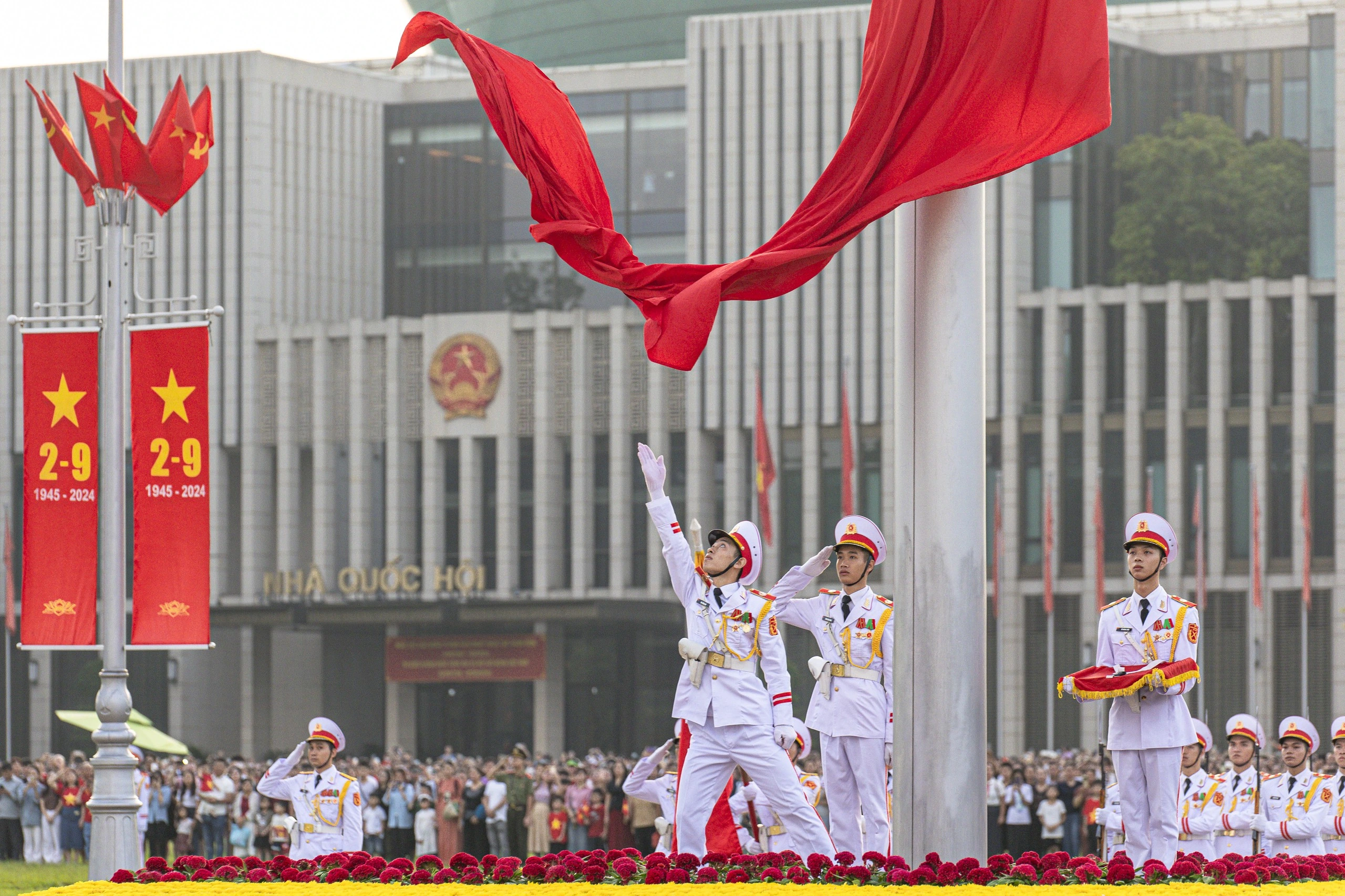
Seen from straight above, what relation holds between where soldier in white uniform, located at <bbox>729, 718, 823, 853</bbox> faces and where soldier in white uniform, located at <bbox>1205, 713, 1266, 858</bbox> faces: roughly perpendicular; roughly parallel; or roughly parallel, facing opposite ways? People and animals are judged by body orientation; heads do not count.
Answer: roughly parallel

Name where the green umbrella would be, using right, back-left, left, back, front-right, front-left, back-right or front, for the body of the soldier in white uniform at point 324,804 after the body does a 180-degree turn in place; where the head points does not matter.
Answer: front-left

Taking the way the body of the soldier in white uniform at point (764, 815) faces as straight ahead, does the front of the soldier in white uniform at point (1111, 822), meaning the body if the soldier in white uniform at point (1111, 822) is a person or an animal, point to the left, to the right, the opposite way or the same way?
the same way

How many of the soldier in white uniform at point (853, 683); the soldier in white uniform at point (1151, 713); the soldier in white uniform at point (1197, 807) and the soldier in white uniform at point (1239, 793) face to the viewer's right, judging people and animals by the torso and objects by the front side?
0

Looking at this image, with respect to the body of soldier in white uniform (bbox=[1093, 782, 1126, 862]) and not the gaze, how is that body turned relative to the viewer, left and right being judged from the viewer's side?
facing the viewer and to the left of the viewer

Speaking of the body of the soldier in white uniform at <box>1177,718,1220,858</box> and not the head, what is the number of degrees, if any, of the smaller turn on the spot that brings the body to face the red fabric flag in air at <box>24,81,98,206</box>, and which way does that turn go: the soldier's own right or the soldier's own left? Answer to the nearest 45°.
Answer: approximately 45° to the soldier's own right

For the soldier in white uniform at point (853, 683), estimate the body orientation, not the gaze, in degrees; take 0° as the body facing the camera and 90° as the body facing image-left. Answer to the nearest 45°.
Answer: approximately 45°

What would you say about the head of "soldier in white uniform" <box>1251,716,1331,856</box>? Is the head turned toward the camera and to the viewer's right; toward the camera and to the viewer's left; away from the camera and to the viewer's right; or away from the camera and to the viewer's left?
toward the camera and to the viewer's left

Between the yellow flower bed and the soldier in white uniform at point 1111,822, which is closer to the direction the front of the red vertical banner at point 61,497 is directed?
the yellow flower bed

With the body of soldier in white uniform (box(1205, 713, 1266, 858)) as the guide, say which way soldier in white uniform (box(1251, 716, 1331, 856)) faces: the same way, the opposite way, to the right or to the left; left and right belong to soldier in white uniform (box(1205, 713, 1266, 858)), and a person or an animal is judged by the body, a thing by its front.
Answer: the same way

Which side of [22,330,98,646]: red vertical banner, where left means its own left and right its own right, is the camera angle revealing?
front

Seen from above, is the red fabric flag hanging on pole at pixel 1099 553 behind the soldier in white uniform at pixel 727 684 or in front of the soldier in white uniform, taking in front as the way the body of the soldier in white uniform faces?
behind

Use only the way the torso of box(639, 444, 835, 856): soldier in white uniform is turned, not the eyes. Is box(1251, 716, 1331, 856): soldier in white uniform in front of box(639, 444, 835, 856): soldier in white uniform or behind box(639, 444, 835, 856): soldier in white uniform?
behind

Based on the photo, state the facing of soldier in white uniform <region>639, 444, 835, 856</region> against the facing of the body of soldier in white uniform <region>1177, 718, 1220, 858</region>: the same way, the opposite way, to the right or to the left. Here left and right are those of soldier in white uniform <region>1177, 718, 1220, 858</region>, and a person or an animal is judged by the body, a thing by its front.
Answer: the same way

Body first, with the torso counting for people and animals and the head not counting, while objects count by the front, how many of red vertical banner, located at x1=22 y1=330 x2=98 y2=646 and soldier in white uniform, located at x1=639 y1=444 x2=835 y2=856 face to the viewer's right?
0

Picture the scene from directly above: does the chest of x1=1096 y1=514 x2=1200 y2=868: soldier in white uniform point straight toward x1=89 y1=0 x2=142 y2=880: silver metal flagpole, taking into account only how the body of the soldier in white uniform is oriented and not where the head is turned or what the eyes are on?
no

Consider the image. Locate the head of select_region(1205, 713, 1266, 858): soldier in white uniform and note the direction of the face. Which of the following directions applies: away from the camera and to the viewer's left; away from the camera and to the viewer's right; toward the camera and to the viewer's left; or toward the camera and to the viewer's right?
toward the camera and to the viewer's left

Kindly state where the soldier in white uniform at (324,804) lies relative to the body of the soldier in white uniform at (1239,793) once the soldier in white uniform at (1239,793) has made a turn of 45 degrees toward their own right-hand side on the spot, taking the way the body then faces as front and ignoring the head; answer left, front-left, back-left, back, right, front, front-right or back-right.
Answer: front

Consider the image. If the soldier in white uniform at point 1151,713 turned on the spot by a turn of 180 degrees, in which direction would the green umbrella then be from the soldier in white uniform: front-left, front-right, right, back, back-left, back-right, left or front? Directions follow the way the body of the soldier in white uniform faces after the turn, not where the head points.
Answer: left

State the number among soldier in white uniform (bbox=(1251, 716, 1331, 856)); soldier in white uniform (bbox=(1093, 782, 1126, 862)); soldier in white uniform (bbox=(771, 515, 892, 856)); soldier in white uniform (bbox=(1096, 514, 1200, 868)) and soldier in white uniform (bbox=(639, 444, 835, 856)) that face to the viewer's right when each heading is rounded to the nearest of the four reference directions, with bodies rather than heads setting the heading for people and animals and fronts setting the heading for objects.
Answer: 0

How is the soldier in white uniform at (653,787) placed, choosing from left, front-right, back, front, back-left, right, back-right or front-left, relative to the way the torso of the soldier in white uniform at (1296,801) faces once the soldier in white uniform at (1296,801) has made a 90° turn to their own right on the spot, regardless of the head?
front-left
